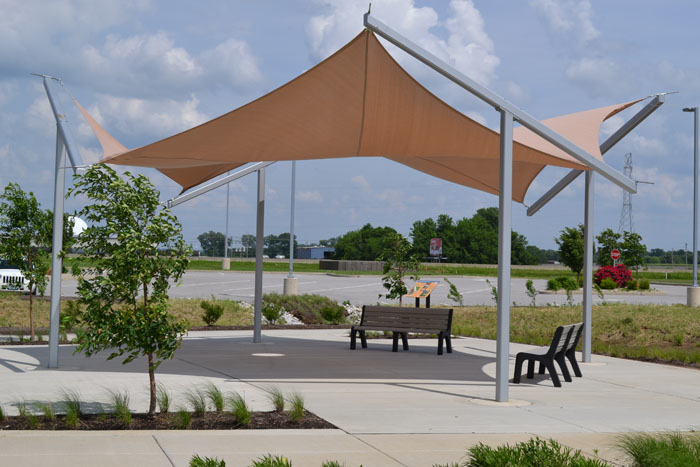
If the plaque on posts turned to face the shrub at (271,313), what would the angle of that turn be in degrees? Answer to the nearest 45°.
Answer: approximately 90° to its right

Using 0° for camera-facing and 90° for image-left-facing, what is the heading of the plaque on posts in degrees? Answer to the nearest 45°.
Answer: approximately 45°

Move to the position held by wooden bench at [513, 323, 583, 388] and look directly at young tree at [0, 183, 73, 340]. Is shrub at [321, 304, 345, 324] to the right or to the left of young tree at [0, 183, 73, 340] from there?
right

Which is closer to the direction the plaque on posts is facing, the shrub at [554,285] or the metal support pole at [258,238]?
the metal support pole

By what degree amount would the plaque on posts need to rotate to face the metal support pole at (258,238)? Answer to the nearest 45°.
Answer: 0° — it already faces it

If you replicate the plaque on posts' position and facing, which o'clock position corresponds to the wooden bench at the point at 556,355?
The wooden bench is roughly at 10 o'clock from the plaque on posts.

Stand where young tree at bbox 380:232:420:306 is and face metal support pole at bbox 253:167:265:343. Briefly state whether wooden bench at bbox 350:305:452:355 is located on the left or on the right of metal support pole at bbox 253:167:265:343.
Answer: left

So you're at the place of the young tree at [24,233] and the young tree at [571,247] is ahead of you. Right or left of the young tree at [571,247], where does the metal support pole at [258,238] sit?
right
